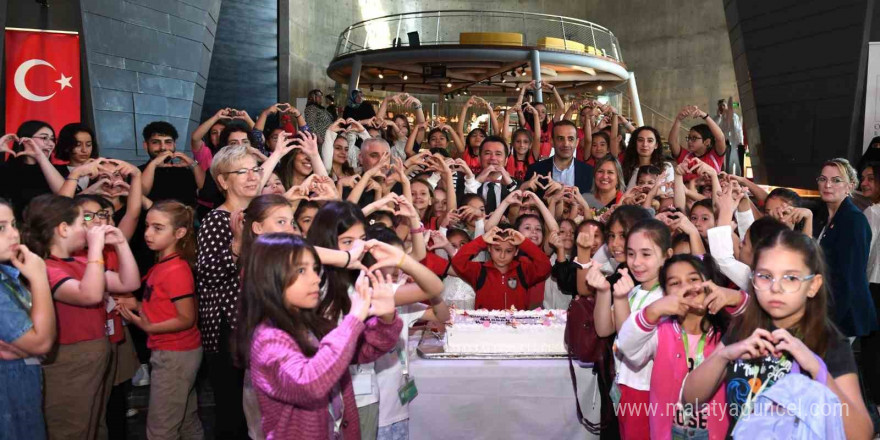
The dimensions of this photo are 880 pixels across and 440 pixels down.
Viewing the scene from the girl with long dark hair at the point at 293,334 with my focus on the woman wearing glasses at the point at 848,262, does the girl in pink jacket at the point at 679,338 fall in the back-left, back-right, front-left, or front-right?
front-right

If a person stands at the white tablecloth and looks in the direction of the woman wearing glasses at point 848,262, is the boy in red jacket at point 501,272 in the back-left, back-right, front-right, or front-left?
front-left

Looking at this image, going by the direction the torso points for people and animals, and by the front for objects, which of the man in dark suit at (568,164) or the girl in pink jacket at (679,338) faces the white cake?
the man in dark suit

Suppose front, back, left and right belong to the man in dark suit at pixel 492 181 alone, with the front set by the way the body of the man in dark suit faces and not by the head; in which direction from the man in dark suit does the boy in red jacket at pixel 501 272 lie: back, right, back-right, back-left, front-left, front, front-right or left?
front

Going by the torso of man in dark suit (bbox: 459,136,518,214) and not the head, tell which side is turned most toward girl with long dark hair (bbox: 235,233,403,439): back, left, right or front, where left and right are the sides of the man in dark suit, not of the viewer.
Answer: front

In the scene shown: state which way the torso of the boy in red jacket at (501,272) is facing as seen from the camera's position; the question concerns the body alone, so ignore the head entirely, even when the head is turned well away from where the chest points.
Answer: toward the camera

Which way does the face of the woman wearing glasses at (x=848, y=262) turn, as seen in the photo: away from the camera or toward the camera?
toward the camera

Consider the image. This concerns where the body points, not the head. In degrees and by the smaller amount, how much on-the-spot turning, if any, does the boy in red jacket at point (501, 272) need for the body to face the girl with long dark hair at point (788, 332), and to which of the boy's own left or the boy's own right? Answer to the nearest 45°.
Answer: approximately 45° to the boy's own left

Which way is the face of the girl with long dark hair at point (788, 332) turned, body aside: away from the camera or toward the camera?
toward the camera

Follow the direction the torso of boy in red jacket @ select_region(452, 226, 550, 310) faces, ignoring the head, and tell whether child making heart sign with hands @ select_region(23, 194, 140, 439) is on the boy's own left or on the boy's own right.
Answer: on the boy's own right

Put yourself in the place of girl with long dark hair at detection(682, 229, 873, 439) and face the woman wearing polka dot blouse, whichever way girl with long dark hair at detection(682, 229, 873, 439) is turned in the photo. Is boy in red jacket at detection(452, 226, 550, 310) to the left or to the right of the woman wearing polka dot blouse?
right

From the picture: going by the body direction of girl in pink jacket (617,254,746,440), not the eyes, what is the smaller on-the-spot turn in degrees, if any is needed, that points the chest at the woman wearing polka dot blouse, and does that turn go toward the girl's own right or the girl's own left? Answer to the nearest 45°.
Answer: approximately 90° to the girl's own right

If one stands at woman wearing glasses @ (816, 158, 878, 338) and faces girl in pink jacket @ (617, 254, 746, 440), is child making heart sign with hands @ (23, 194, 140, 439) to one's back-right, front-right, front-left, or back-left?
front-right

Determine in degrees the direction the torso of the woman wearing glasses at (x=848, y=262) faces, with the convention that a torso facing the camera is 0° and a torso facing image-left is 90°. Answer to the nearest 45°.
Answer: approximately 45°
